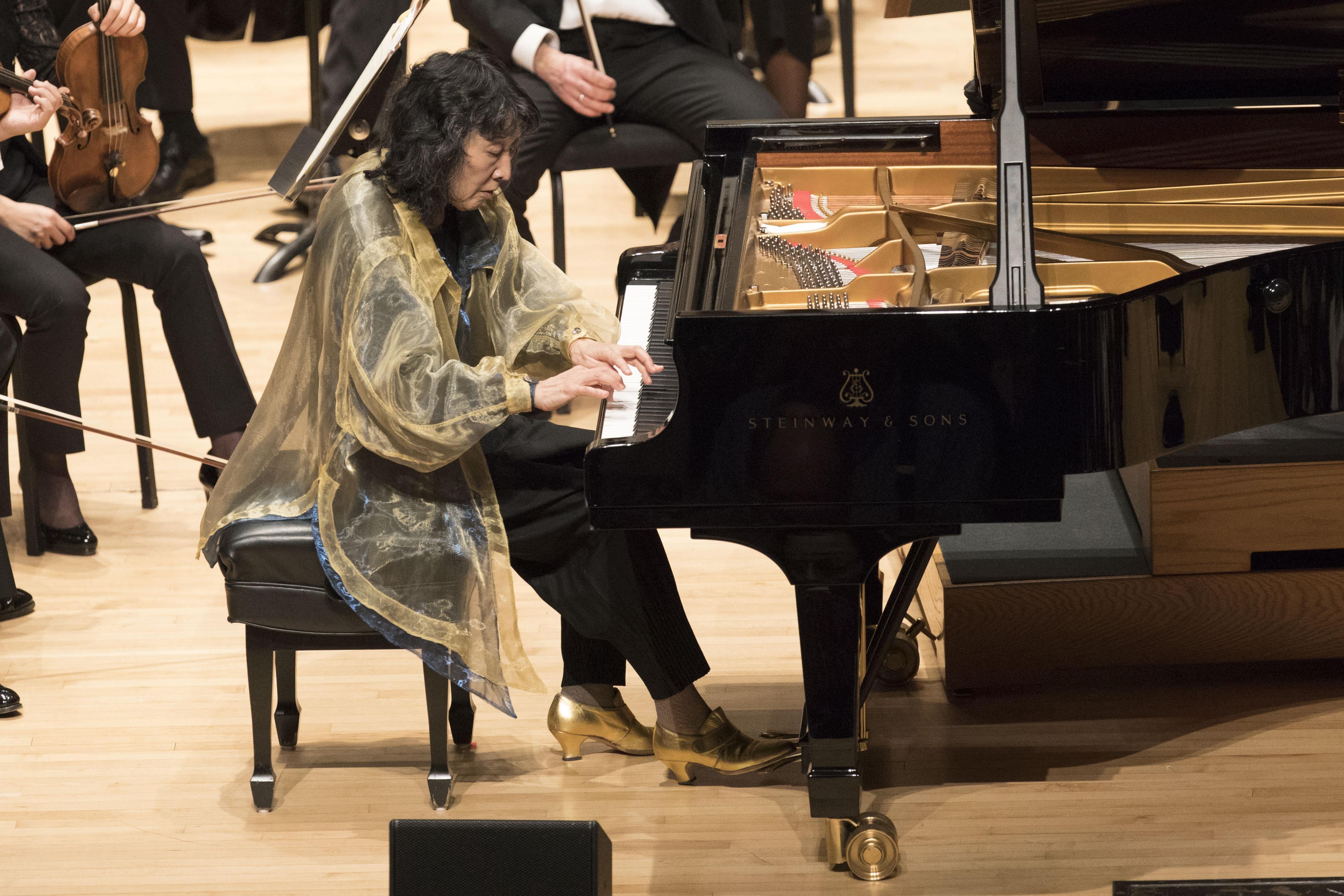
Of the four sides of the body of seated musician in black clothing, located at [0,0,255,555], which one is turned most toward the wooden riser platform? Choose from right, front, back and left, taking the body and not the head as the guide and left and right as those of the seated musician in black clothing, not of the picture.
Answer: front

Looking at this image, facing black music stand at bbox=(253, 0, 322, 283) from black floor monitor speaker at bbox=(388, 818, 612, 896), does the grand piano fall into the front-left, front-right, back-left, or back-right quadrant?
front-right

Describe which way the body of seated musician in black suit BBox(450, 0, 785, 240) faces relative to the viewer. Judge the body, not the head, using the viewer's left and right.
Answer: facing the viewer

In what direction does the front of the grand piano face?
to the viewer's left

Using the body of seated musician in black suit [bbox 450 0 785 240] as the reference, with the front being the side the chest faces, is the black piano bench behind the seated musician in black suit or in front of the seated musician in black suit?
in front

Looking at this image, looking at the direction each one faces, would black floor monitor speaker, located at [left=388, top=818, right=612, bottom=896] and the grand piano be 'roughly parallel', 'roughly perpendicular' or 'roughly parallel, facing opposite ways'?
roughly perpendicular

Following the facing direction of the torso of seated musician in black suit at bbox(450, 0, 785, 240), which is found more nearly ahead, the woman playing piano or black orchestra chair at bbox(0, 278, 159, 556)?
the woman playing piano
